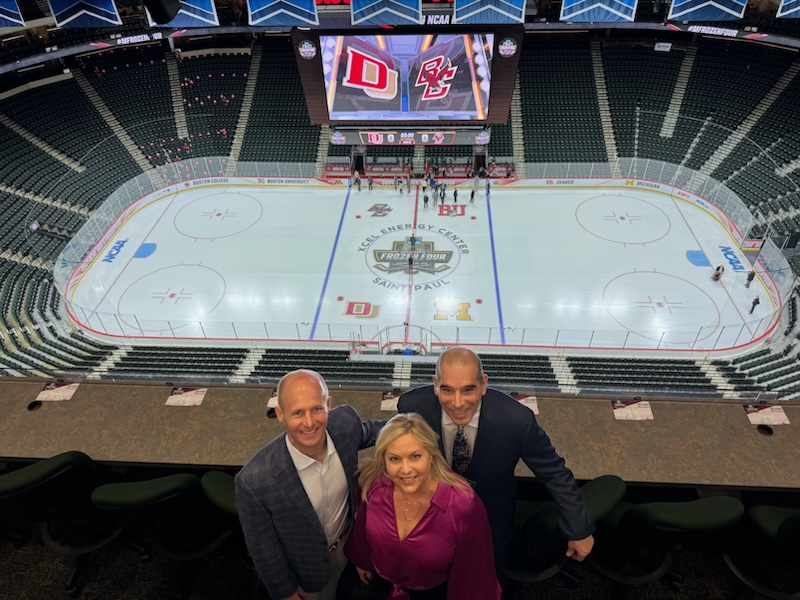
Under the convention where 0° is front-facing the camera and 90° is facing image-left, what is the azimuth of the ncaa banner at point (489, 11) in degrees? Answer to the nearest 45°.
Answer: approximately 0°

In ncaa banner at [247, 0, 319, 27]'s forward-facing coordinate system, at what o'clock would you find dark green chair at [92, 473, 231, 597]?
The dark green chair is roughly at 12 o'clock from the ncaa banner.

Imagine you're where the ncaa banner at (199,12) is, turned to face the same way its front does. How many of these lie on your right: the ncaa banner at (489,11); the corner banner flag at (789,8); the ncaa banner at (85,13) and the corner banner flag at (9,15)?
2

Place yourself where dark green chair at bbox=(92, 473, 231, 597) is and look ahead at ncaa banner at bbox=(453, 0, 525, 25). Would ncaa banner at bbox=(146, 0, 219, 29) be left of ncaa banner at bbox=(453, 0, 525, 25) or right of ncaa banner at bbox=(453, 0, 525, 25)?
left

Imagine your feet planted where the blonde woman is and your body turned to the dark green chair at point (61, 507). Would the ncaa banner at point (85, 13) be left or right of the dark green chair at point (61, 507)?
right

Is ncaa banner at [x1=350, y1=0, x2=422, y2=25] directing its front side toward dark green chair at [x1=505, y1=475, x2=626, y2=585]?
yes

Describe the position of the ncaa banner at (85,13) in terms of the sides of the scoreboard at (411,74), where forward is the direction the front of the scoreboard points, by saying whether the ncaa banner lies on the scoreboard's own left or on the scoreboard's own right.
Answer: on the scoreboard's own right

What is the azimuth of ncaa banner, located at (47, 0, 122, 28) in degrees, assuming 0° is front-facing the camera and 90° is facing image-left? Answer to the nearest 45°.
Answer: approximately 0°

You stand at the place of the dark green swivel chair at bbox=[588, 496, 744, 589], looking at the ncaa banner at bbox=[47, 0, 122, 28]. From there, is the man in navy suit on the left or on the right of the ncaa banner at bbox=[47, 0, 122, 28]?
left

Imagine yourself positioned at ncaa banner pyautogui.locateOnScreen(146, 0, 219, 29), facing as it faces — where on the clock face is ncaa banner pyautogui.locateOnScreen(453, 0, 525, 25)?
ncaa banner pyautogui.locateOnScreen(453, 0, 525, 25) is roughly at 10 o'clock from ncaa banner pyautogui.locateOnScreen(146, 0, 219, 29).

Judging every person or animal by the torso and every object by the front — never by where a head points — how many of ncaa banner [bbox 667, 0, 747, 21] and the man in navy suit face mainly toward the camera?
2

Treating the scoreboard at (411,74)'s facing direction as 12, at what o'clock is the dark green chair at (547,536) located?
The dark green chair is roughly at 12 o'clock from the scoreboard.
